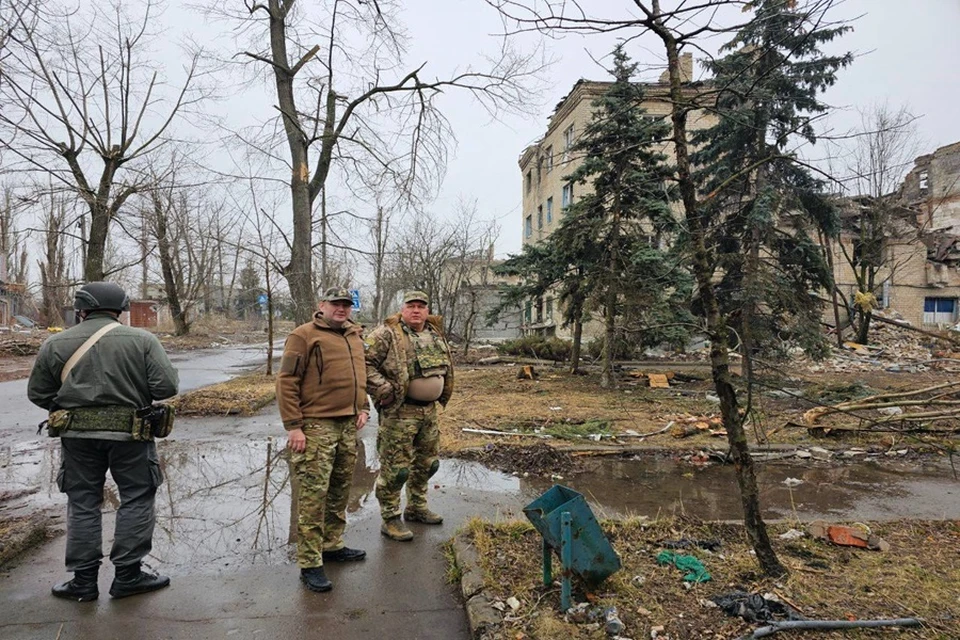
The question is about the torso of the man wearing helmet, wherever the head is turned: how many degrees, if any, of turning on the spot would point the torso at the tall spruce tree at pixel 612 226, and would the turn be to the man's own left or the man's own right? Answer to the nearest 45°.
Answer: approximately 45° to the man's own right

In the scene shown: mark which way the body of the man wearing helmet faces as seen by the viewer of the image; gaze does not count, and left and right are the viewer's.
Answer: facing away from the viewer

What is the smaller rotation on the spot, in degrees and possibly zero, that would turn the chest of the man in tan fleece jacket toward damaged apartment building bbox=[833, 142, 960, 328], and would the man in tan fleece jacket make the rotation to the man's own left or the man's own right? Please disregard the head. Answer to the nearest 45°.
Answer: approximately 90° to the man's own left

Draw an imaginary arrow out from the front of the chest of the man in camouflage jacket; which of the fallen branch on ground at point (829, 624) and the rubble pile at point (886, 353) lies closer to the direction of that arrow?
the fallen branch on ground

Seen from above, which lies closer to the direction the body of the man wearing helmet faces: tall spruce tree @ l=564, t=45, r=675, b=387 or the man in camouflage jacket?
the tall spruce tree

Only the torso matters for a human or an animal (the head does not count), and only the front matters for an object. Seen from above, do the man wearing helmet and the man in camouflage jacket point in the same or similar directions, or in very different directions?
very different directions

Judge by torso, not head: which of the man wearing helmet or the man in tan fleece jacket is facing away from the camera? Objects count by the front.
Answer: the man wearing helmet

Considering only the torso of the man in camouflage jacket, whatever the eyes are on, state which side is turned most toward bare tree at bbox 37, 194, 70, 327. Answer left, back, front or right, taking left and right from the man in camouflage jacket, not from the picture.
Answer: back

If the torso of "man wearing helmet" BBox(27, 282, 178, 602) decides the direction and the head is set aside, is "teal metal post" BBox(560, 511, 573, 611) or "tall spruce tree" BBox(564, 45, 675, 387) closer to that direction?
the tall spruce tree

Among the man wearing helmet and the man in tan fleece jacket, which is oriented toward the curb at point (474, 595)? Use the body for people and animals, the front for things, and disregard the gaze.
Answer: the man in tan fleece jacket

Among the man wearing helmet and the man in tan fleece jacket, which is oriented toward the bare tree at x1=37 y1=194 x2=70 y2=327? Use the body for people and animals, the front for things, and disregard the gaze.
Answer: the man wearing helmet

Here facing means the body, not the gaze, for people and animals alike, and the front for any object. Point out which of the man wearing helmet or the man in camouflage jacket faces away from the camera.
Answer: the man wearing helmet
